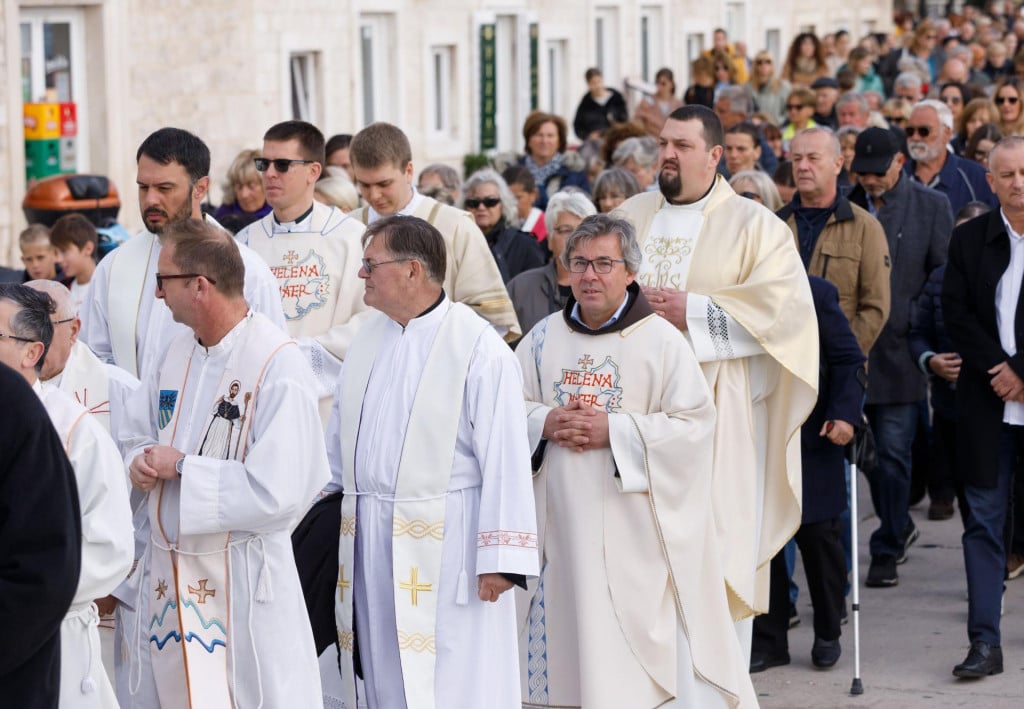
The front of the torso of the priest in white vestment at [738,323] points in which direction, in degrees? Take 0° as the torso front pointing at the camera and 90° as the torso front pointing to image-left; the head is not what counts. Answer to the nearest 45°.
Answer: approximately 45°

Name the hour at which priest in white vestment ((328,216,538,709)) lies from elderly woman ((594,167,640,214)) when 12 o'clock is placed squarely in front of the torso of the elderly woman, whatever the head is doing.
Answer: The priest in white vestment is roughly at 11 o'clock from the elderly woman.

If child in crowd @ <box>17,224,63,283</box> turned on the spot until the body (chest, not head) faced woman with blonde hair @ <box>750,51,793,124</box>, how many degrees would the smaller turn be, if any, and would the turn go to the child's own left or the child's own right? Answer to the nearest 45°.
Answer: approximately 180°

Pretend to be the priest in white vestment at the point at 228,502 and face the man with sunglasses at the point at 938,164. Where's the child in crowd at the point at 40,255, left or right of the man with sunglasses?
left

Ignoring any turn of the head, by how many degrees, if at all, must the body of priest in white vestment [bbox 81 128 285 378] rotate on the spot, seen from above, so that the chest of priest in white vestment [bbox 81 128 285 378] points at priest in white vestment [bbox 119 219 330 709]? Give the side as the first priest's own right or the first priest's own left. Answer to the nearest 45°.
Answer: approximately 45° to the first priest's own left

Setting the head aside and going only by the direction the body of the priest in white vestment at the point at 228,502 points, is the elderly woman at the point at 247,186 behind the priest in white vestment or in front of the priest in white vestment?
behind
